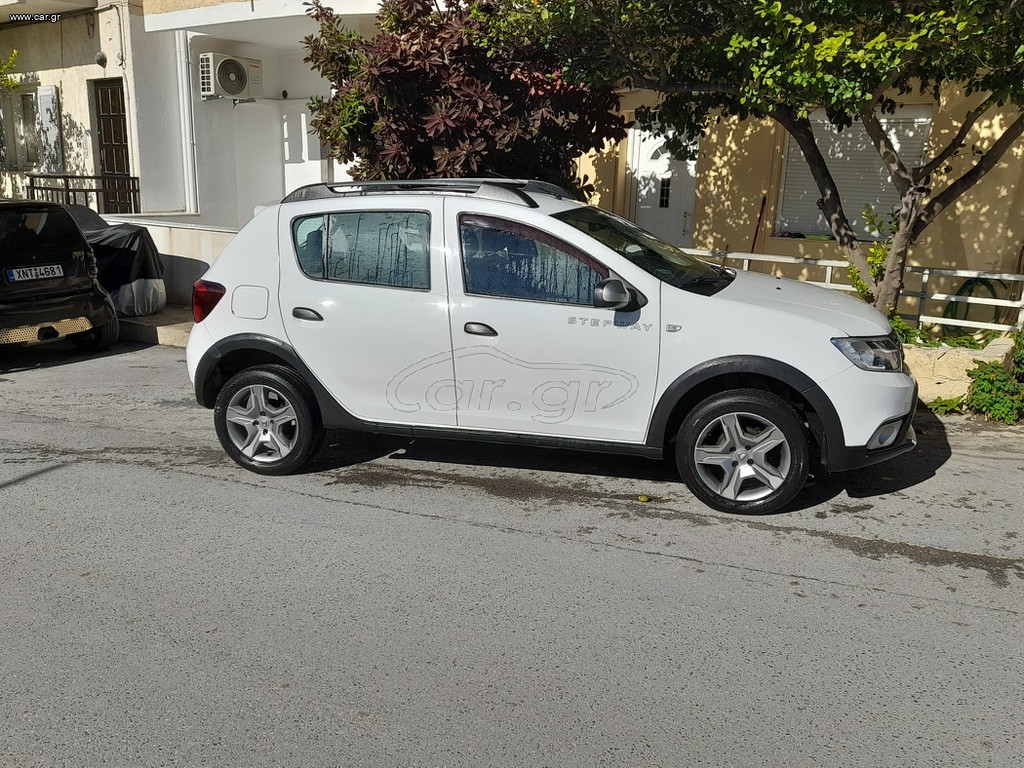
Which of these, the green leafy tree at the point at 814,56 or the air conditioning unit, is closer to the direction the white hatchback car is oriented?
the green leafy tree

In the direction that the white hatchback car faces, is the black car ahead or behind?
behind

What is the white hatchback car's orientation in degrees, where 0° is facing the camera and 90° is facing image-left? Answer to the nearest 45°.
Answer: approximately 270°

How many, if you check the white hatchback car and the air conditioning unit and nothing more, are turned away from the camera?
0

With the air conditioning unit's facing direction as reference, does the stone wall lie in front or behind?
in front

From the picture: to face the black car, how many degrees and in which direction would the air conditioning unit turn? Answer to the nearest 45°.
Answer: approximately 45° to its right

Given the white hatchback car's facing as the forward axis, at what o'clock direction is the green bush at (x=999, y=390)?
The green bush is roughly at 11 o'clock from the white hatchback car.

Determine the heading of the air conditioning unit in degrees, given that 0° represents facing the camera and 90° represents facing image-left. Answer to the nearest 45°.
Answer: approximately 315°

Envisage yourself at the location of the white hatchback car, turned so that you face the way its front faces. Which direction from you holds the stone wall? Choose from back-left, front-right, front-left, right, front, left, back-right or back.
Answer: front-left

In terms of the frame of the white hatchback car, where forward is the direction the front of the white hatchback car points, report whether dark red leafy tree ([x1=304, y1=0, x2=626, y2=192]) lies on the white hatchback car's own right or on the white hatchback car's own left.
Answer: on the white hatchback car's own left
